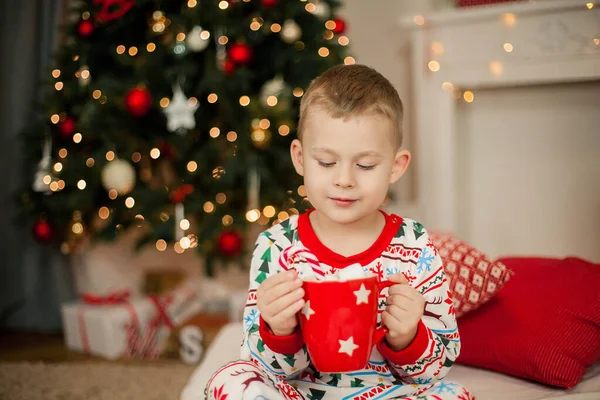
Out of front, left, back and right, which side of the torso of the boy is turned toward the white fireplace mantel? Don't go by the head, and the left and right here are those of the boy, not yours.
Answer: back

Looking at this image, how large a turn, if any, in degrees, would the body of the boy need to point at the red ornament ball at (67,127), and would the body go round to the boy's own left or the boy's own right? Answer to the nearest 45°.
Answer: approximately 135° to the boy's own right

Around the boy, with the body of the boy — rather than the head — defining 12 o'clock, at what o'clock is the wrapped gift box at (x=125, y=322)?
The wrapped gift box is roughly at 5 o'clock from the boy.

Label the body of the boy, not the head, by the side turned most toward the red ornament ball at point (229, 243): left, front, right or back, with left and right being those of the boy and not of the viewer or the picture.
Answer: back

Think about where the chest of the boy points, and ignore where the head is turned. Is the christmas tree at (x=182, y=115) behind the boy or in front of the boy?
behind

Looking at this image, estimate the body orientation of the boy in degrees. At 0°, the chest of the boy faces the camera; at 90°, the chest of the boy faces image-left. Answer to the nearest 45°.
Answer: approximately 0°

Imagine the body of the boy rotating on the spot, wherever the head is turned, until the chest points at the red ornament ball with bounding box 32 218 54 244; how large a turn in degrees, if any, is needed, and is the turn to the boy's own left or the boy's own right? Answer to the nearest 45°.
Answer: approximately 135° to the boy's own right

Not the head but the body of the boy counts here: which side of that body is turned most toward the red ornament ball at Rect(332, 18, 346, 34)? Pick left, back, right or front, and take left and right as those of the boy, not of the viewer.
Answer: back
